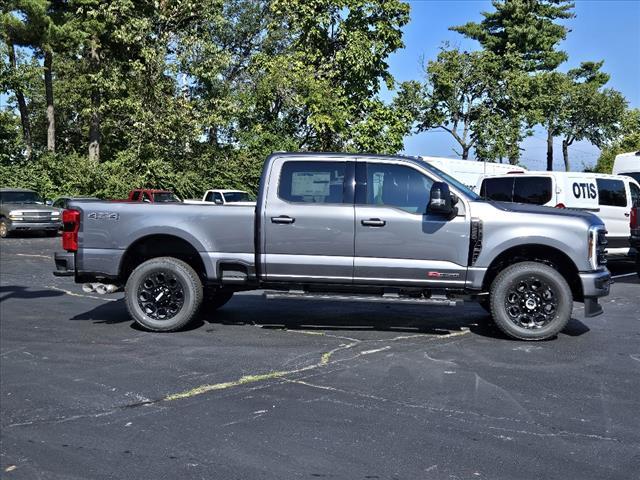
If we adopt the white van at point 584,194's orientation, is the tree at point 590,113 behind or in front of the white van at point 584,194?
in front

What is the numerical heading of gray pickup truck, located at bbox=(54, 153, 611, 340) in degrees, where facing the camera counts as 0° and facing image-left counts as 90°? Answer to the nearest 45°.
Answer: approximately 270°

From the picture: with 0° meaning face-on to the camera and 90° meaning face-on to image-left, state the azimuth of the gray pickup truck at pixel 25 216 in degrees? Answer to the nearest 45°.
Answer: approximately 315°

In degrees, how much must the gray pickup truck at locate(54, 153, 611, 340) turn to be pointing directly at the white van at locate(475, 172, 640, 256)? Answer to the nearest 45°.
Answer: approximately 45° to its left

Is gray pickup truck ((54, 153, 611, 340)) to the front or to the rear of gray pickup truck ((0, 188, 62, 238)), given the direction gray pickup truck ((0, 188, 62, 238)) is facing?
to the front

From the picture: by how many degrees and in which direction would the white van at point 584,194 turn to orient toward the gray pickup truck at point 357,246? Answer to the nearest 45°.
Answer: approximately 135° to its right

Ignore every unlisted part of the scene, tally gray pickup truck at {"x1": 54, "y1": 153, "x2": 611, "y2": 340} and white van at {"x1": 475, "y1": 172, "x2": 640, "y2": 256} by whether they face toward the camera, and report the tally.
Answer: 0

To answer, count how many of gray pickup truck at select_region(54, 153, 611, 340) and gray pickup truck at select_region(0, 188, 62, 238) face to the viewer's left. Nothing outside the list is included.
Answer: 0

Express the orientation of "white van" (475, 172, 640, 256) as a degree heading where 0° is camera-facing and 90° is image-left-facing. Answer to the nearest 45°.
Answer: approximately 225°

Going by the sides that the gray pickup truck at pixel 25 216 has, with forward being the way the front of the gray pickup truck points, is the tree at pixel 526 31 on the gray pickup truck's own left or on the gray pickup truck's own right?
on the gray pickup truck's own left
